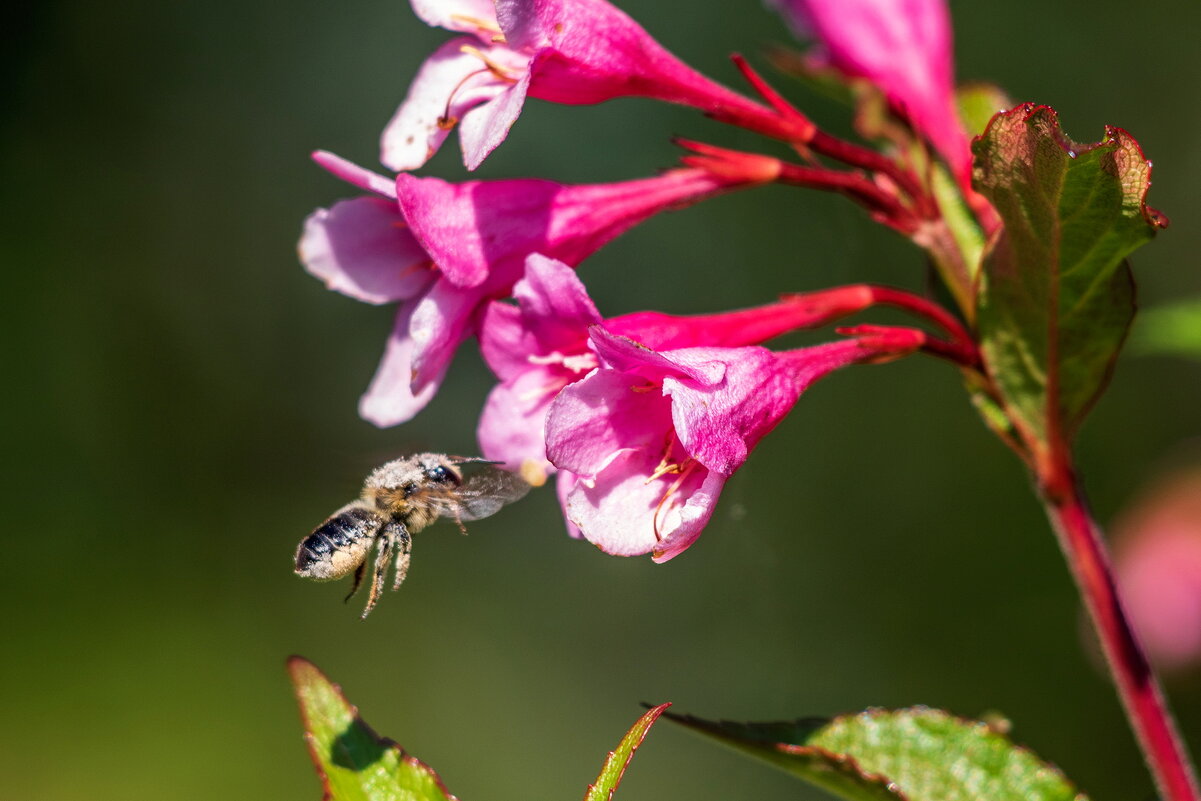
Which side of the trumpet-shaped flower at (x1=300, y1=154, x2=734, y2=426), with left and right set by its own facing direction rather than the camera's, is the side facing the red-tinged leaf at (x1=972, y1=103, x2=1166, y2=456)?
back

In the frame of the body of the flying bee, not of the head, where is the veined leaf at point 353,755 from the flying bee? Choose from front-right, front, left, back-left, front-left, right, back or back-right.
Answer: right

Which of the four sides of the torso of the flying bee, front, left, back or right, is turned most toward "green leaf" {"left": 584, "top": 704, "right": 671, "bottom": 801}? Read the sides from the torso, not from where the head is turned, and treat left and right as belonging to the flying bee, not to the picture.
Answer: front

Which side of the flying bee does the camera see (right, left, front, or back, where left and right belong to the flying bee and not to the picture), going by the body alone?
right

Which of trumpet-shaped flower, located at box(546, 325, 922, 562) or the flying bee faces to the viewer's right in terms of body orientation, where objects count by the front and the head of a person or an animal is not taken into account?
the flying bee

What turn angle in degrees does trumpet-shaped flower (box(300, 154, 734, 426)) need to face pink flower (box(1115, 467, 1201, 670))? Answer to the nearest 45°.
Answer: approximately 135° to its right

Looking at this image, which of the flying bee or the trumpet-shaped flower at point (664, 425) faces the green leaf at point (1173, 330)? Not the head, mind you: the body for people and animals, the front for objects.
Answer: the flying bee

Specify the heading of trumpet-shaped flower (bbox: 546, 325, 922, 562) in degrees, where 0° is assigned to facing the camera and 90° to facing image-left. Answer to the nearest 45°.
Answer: approximately 45°

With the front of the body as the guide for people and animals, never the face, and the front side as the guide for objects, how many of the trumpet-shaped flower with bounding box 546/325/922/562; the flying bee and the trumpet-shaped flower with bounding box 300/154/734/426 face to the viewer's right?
1

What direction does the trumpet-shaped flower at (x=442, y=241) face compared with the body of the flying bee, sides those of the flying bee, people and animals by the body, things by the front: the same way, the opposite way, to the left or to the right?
the opposite way

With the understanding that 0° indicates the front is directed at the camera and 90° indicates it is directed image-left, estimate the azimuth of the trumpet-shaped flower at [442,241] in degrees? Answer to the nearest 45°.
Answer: approximately 90°

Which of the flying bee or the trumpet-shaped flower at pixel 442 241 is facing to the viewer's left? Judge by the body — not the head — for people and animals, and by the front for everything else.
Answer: the trumpet-shaped flower
